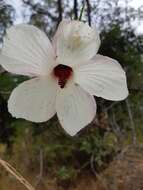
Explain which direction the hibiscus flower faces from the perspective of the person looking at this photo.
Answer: facing the viewer

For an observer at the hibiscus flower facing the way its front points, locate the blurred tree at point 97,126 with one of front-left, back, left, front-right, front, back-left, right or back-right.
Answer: back
